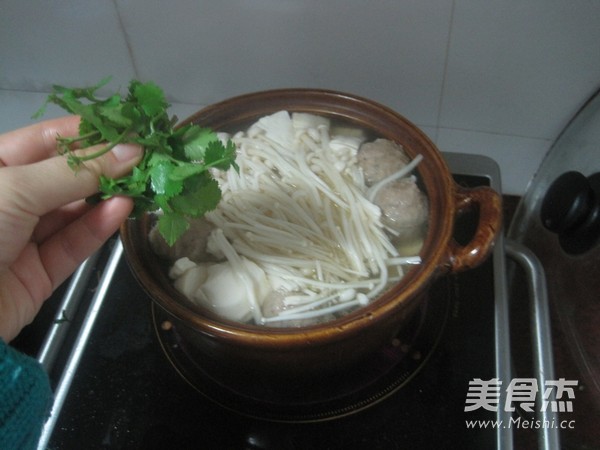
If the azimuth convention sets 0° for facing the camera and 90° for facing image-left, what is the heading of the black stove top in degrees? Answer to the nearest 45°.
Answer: approximately 0°
